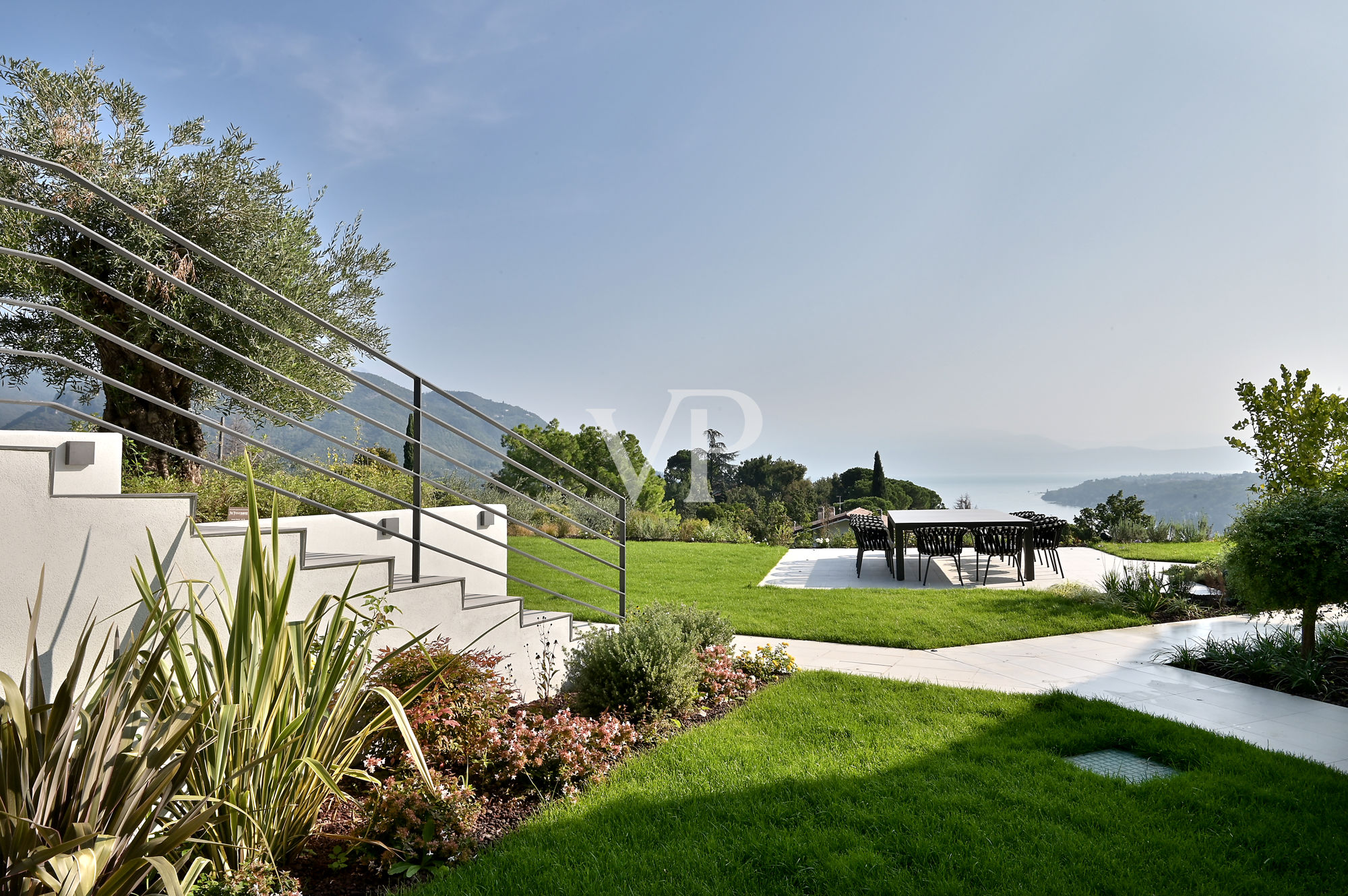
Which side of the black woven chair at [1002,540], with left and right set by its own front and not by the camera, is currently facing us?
back

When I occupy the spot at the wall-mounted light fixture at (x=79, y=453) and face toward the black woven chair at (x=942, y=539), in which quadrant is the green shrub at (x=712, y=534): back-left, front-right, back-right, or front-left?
front-left

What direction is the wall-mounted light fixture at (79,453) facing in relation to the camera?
toward the camera

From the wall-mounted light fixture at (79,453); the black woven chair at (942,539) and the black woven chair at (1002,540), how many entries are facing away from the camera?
2

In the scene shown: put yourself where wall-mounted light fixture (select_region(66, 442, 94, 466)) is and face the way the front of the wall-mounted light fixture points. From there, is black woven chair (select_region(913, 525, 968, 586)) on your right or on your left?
on your left

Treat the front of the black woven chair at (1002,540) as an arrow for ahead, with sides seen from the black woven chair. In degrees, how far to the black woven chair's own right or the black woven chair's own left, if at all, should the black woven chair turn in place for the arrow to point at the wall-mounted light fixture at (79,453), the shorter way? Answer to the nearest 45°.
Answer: approximately 180°

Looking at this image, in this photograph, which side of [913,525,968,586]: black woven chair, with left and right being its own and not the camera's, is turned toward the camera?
back

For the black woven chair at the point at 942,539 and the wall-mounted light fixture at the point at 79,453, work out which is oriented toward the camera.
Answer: the wall-mounted light fixture

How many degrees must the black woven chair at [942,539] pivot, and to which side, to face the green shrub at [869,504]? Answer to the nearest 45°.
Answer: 0° — it already faces it

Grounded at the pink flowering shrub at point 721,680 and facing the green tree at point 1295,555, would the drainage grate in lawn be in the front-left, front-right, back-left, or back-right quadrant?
front-right

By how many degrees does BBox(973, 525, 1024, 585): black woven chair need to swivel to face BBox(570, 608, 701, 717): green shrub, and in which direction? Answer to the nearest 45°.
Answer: approximately 180°
